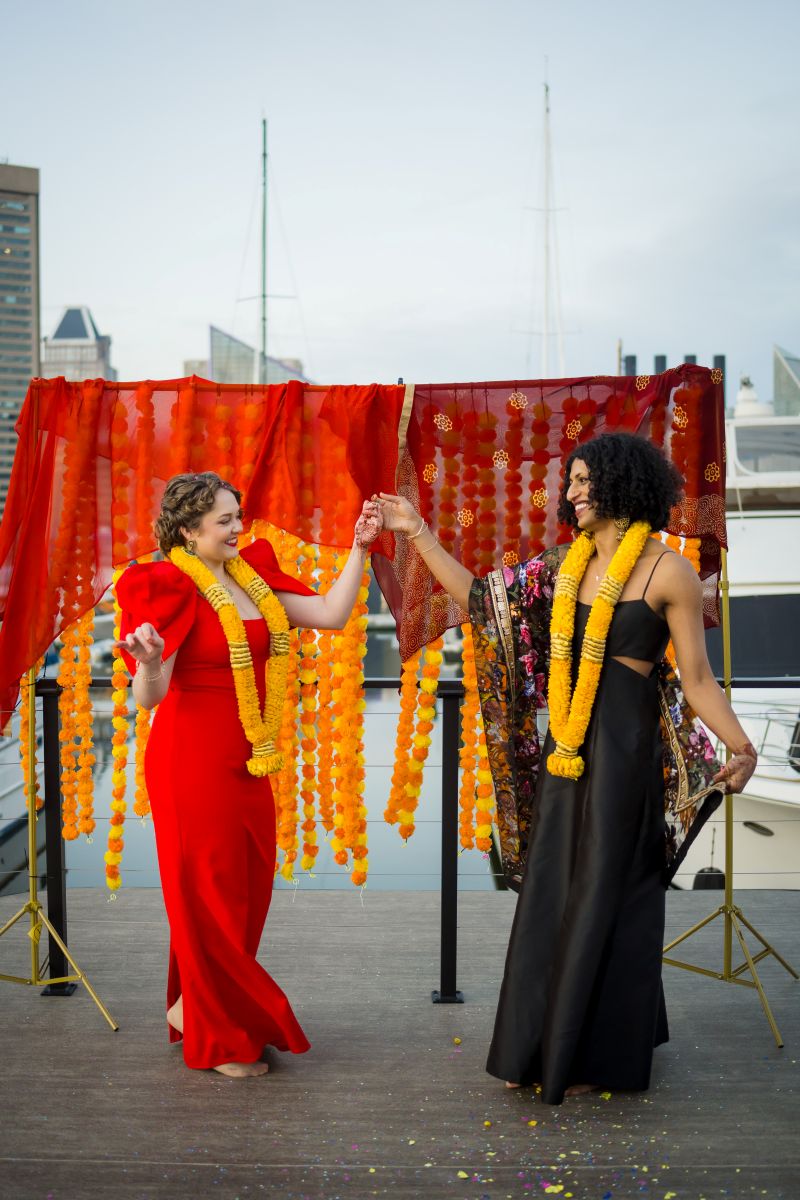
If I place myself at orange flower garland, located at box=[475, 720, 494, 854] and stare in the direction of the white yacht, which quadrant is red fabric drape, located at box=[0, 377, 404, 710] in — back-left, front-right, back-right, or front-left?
back-left

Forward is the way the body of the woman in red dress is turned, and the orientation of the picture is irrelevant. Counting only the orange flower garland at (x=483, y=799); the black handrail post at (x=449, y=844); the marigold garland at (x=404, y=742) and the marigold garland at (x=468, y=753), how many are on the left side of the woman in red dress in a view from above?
4

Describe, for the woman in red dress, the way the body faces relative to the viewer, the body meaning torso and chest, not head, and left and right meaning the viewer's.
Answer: facing the viewer and to the right of the viewer

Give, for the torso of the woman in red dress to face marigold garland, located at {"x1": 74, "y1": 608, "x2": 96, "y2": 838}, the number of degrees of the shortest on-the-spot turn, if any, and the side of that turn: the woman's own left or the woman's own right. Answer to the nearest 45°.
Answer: approximately 180°

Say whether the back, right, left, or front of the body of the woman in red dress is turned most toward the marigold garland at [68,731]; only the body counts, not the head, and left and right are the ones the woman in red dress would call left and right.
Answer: back

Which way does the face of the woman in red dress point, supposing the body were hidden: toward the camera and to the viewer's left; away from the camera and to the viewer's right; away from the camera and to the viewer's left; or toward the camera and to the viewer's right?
toward the camera and to the viewer's right

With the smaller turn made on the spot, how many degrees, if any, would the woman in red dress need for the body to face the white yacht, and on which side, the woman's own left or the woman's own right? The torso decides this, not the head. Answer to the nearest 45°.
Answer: approximately 90° to the woman's own left

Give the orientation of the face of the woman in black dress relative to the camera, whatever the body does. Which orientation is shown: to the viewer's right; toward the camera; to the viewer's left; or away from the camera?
to the viewer's left

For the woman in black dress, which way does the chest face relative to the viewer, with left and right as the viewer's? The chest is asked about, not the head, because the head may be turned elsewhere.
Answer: facing the viewer and to the left of the viewer

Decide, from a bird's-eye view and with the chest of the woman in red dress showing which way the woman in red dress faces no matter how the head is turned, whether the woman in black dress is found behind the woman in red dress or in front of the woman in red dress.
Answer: in front

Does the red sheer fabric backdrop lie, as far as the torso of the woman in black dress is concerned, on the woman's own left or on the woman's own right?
on the woman's own right

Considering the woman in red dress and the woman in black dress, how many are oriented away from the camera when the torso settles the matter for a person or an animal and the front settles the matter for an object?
0

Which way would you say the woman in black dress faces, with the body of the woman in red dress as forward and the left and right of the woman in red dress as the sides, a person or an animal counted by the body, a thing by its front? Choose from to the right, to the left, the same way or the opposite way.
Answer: to the right

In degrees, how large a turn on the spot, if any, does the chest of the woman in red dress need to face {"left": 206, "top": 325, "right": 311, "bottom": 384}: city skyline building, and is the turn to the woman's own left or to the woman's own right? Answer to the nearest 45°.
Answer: approximately 135° to the woman's own left

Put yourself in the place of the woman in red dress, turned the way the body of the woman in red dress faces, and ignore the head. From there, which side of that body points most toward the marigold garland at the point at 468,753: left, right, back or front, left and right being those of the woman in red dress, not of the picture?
left
